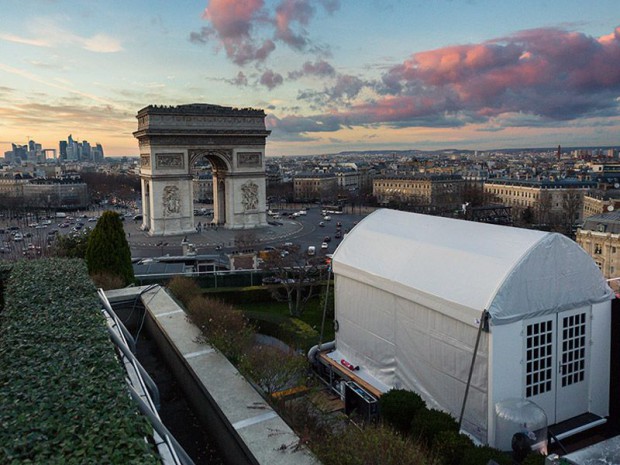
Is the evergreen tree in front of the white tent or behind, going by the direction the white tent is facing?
behind

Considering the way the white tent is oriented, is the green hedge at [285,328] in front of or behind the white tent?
behind

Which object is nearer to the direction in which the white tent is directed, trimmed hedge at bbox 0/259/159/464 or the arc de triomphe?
the trimmed hedge

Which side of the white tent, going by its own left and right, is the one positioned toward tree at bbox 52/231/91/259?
back

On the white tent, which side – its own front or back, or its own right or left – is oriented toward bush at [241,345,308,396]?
right

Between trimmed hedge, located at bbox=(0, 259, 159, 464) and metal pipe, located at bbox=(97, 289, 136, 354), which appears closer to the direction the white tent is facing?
the trimmed hedge

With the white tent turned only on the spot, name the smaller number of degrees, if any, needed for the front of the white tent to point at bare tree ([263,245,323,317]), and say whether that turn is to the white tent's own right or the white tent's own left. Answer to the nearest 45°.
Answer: approximately 180°

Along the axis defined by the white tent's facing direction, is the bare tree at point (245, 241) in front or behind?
behind

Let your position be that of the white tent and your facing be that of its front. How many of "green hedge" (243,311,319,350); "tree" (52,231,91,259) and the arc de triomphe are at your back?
3

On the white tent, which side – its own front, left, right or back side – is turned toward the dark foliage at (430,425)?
right

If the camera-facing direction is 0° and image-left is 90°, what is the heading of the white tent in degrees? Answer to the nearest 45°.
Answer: approximately 315°
